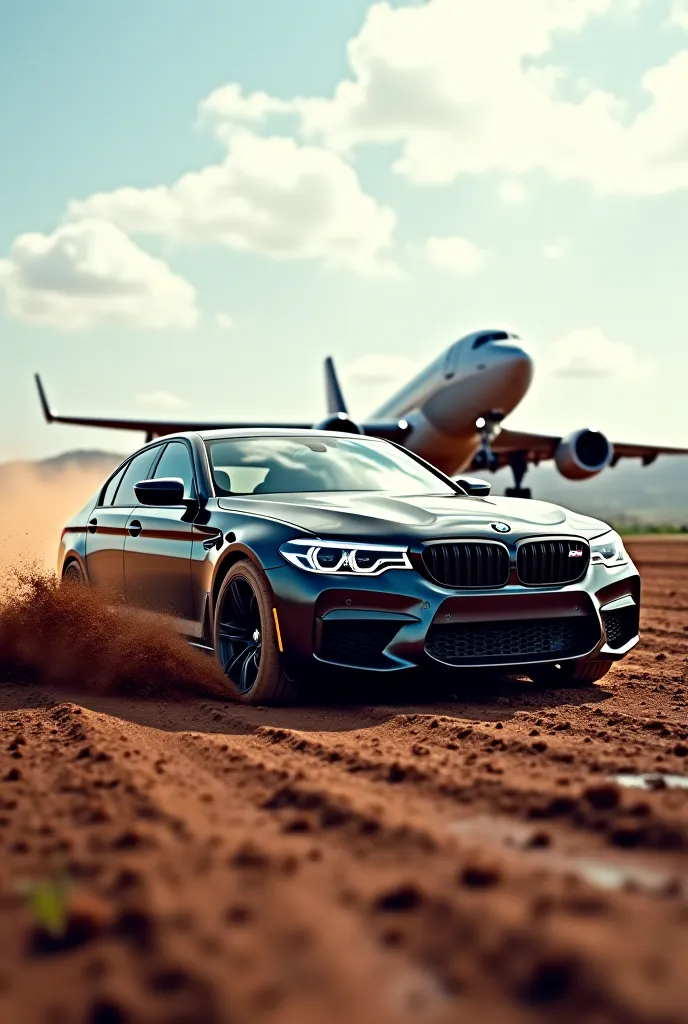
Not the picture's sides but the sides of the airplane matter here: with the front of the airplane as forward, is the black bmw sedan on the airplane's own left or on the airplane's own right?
on the airplane's own right

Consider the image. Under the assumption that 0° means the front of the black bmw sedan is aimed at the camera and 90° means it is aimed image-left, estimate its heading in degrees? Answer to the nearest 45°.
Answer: approximately 315°

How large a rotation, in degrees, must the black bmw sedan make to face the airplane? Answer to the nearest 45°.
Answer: approximately 135° to its left

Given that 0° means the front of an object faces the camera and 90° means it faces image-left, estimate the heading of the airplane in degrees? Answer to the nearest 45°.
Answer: approximately 315°
